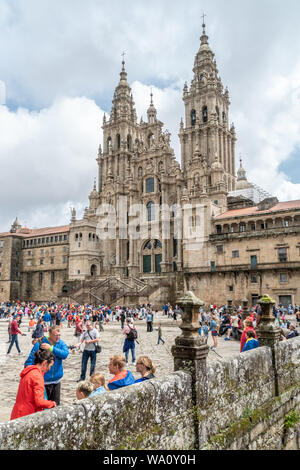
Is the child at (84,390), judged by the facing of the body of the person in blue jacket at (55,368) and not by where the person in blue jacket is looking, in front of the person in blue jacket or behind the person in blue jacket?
in front

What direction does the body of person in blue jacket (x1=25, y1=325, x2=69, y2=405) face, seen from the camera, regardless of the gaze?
toward the camera

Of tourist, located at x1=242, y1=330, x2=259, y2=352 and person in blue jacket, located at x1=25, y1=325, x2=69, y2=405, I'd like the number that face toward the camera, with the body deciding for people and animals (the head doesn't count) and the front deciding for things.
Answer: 1

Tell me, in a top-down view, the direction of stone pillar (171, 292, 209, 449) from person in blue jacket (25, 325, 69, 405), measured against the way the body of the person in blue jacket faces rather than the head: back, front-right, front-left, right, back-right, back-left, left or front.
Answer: front-left

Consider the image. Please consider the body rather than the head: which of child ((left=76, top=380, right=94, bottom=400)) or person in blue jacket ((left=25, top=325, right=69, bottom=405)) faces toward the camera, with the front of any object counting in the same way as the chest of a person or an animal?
the person in blue jacket

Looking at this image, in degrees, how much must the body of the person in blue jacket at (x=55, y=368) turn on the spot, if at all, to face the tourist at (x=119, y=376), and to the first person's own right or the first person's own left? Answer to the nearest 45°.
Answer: approximately 45° to the first person's own left

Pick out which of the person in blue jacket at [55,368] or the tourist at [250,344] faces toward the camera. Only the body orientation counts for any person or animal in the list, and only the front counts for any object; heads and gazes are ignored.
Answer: the person in blue jacket

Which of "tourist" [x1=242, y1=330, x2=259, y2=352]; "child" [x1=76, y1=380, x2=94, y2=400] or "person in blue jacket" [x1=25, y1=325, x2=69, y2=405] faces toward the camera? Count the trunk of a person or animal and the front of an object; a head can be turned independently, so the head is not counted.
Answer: the person in blue jacket

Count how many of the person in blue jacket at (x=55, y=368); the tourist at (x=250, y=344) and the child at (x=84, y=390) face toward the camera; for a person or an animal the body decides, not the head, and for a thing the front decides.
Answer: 1

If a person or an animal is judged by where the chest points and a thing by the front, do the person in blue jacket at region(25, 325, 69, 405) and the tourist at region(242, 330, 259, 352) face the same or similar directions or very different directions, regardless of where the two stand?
very different directions
